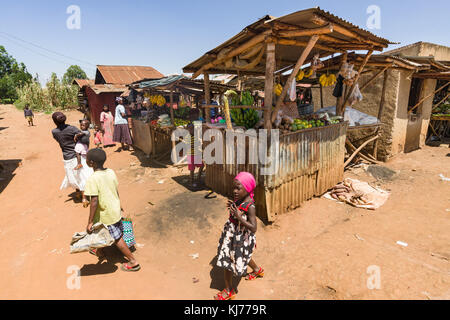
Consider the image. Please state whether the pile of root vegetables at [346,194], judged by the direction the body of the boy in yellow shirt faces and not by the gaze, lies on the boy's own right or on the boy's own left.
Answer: on the boy's own right

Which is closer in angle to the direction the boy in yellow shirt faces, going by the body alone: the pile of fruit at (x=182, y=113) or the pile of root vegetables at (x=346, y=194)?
the pile of fruit
